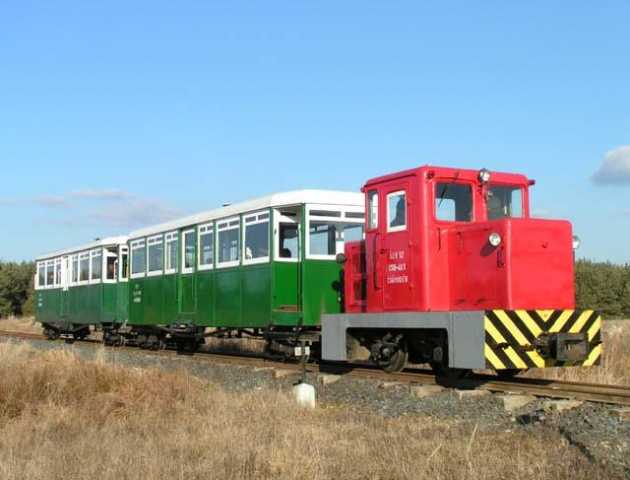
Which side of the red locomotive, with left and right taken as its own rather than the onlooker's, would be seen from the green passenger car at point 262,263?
back

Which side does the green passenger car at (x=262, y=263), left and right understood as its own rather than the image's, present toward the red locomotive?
front

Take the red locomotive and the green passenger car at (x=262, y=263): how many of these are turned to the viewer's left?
0

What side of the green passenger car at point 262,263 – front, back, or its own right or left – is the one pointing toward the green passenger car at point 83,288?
back

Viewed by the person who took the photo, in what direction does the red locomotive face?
facing the viewer and to the right of the viewer
